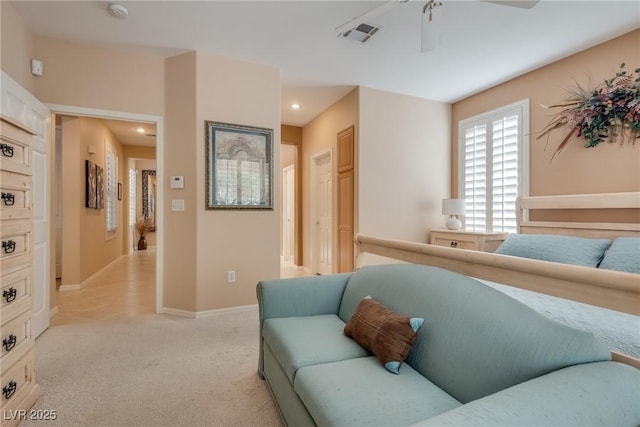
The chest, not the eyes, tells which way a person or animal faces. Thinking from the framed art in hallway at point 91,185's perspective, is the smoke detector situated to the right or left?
on its right

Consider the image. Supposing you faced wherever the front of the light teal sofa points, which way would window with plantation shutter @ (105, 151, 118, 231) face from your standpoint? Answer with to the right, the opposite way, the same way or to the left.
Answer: the opposite way

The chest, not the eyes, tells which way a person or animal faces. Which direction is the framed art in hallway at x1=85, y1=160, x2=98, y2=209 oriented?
to the viewer's right

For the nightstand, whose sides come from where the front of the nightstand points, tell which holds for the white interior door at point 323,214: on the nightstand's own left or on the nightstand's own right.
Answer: on the nightstand's own right

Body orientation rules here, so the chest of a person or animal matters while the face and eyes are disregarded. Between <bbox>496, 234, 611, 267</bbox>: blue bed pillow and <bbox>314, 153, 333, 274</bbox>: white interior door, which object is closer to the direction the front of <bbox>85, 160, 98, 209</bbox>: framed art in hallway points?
the white interior door

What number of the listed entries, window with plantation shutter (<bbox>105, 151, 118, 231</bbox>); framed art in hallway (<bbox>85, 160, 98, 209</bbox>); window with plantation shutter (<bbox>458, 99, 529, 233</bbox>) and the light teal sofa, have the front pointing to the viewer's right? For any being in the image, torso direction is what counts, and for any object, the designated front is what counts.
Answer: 2

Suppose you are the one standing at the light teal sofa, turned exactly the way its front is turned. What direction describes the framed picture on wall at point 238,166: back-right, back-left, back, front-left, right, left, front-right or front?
right

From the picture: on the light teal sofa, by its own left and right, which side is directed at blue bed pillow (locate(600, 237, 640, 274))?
back

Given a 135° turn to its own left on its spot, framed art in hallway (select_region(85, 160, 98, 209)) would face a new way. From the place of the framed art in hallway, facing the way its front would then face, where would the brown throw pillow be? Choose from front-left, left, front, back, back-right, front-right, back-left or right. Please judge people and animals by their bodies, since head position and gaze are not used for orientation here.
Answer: back-left

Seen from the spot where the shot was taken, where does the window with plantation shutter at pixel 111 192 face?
facing to the right of the viewer

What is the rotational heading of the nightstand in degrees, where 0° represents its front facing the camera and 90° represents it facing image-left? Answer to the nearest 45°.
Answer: approximately 45°

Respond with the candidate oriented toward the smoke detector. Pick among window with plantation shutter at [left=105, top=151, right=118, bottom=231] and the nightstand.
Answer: the nightstand

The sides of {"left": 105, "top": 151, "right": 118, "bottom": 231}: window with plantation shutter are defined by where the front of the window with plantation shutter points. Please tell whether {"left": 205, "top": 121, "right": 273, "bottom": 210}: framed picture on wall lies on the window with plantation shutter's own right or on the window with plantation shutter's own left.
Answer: on the window with plantation shutter's own right
